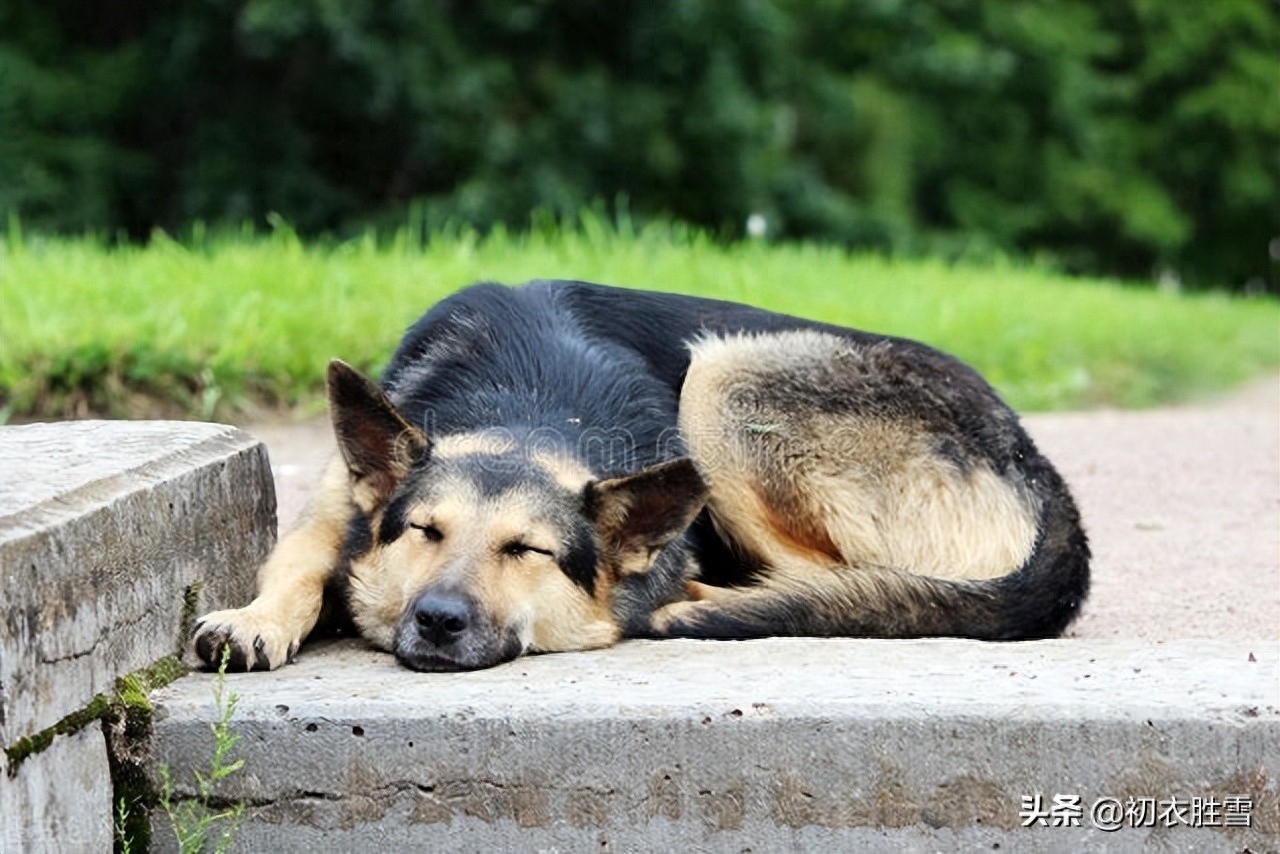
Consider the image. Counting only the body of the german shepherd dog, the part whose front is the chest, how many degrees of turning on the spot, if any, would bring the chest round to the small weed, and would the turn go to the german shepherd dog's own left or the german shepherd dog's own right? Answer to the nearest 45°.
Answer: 0° — it already faces it

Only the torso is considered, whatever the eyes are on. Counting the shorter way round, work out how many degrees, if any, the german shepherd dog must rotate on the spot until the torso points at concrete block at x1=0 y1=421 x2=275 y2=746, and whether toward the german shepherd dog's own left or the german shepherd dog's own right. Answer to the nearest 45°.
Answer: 0° — it already faces it

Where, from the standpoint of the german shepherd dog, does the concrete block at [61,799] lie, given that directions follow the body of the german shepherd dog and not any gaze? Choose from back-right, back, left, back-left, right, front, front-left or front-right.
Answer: front
